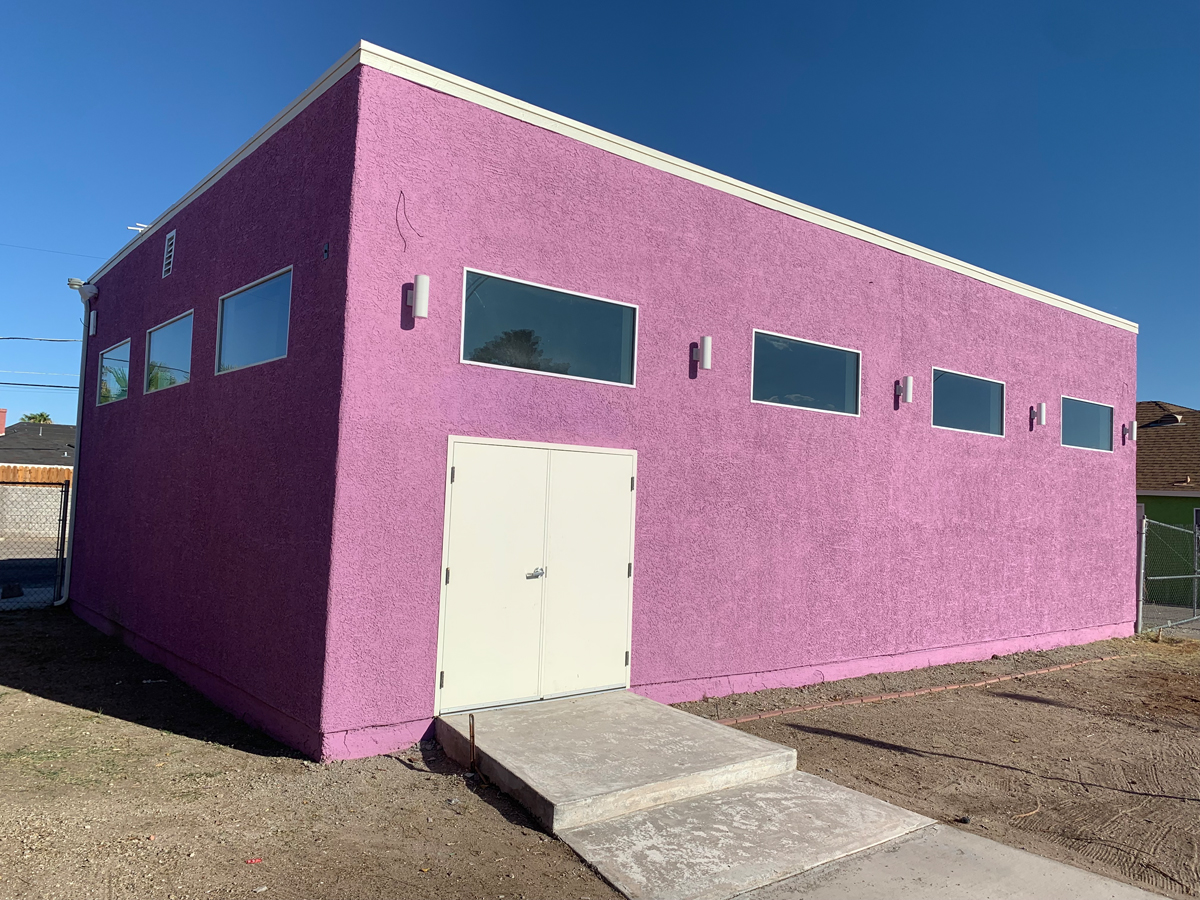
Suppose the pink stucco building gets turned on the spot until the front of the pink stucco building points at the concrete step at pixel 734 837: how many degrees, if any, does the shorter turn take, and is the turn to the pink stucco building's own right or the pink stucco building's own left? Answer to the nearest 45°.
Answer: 0° — it already faces it

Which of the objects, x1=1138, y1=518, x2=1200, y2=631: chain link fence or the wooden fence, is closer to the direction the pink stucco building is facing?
the chain link fence

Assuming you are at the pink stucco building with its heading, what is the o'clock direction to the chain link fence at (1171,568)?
The chain link fence is roughly at 9 o'clock from the pink stucco building.

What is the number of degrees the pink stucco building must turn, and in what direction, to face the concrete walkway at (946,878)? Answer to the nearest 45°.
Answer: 0° — it already faces it

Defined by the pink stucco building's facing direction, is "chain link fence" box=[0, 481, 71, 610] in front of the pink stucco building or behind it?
behind

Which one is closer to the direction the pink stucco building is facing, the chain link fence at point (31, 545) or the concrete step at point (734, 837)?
the concrete step

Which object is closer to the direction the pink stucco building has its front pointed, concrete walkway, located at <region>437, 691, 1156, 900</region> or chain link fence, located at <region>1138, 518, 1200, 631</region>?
the concrete walkway

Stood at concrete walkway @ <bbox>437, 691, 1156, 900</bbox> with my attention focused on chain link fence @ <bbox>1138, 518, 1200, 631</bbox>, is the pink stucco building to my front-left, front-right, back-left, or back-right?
front-left

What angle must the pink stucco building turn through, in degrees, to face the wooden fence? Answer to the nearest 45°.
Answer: approximately 180°
